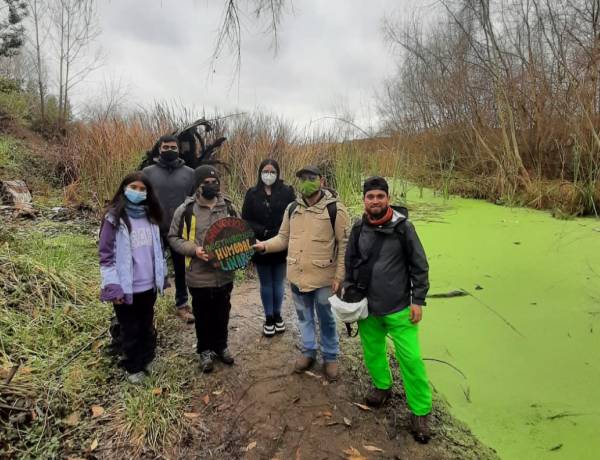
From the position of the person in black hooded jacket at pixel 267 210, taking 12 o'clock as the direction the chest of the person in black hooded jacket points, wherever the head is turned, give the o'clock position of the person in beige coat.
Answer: The person in beige coat is roughly at 11 o'clock from the person in black hooded jacket.

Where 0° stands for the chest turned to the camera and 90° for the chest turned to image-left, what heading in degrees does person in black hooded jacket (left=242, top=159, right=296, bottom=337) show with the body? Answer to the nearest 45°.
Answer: approximately 0°

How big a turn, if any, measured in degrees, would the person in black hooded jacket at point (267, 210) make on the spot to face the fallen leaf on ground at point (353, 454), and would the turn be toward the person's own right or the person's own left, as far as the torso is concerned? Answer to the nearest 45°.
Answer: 0° — they already face it

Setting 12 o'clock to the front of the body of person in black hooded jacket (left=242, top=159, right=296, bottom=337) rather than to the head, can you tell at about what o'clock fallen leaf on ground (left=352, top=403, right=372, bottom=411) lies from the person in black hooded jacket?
The fallen leaf on ground is roughly at 11 o'clock from the person in black hooded jacket.

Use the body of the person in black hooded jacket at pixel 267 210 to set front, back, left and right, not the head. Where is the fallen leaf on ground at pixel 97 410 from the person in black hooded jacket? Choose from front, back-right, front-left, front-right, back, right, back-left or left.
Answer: front-right

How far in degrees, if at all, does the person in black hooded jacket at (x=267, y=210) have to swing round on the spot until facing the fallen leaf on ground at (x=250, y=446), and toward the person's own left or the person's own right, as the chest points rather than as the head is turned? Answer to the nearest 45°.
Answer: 0° — they already face it
